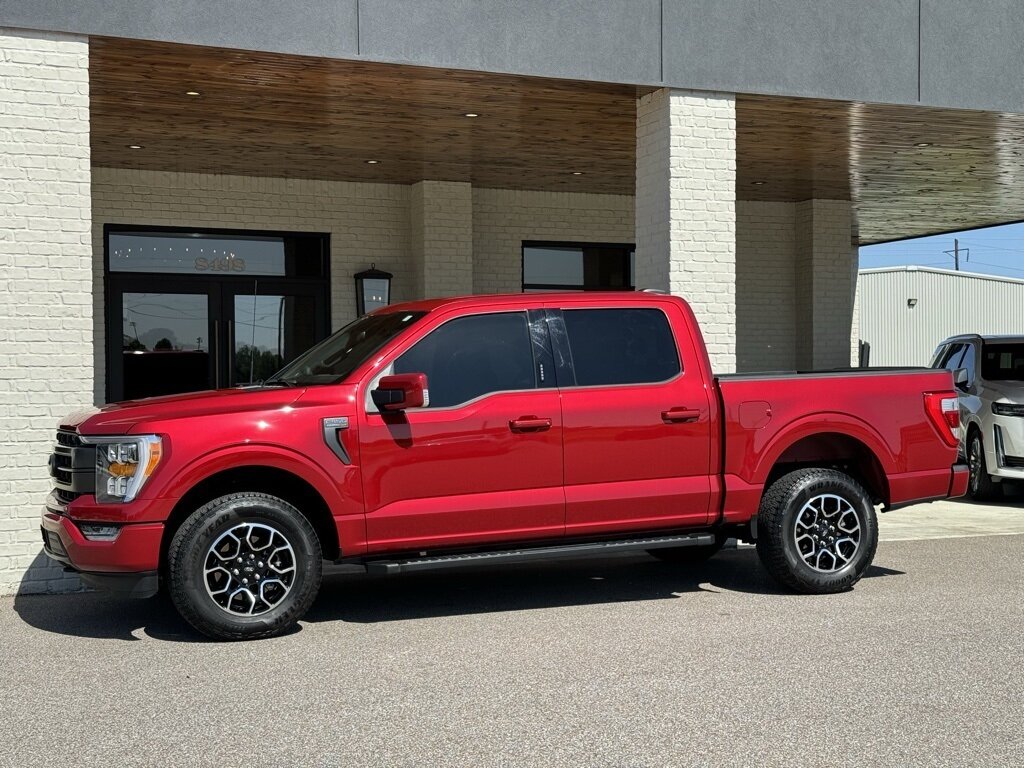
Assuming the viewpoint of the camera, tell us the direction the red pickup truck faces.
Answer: facing to the left of the viewer

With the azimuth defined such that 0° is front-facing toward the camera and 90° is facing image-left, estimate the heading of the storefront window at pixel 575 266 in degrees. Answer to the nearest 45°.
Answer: approximately 0°

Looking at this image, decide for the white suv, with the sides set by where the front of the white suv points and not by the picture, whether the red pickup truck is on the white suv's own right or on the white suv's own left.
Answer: on the white suv's own right

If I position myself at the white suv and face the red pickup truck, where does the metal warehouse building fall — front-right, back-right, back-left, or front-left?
back-right

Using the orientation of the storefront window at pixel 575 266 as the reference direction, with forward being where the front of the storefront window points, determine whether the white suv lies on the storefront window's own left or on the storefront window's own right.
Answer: on the storefront window's own left

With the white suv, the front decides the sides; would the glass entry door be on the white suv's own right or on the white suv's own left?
on the white suv's own right

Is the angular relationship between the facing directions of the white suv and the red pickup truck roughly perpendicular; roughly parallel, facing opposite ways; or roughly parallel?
roughly perpendicular

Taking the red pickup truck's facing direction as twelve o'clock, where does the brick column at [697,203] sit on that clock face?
The brick column is roughly at 4 o'clock from the red pickup truck.

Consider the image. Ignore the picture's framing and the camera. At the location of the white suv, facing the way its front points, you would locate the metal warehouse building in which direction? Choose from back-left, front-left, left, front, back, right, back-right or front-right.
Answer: back-left

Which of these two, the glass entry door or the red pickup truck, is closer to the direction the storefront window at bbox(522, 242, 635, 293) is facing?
the red pickup truck

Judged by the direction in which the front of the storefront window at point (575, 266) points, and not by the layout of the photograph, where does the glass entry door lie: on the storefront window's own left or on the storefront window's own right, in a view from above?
on the storefront window's own right

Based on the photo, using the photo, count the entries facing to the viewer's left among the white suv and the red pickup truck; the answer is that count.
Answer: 1
